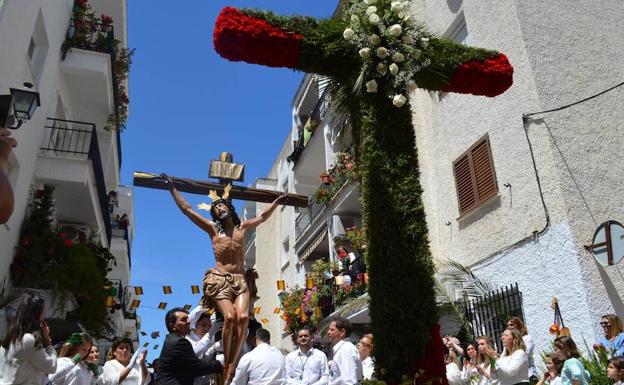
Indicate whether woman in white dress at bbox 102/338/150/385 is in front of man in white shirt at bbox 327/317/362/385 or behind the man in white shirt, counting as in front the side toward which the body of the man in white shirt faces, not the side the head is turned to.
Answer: in front

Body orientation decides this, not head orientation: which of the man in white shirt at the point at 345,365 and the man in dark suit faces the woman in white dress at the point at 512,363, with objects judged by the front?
the man in dark suit

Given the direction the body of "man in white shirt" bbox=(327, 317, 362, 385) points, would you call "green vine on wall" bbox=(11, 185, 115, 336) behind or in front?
in front

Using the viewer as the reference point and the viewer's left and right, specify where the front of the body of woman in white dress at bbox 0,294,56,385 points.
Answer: facing away from the viewer and to the right of the viewer

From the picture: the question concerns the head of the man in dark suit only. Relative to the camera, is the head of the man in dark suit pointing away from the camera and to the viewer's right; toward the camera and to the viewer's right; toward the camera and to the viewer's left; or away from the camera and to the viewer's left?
toward the camera and to the viewer's right

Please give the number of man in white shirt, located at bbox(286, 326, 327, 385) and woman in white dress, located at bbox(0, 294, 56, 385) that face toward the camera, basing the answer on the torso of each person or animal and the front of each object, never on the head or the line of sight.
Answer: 1

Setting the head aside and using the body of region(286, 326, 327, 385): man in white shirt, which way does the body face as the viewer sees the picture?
toward the camera

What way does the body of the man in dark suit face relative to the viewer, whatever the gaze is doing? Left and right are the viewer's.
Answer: facing to the right of the viewer
